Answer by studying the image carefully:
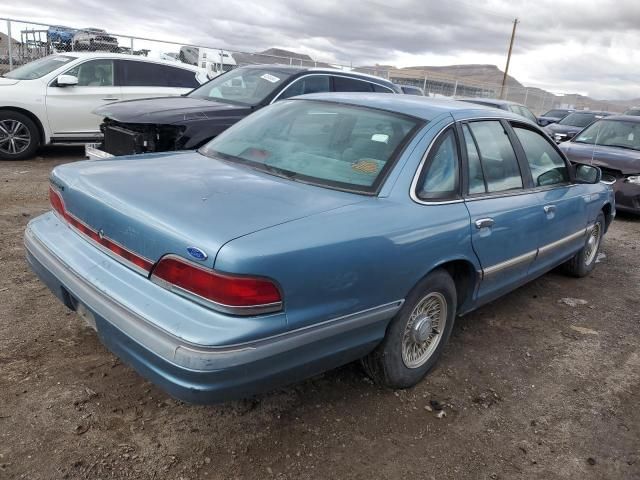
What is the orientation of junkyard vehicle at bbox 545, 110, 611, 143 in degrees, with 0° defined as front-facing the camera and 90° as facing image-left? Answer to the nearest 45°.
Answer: approximately 45°

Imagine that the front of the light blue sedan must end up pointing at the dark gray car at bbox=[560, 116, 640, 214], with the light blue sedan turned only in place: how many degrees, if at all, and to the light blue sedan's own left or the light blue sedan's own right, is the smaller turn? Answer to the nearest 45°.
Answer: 0° — it already faces it

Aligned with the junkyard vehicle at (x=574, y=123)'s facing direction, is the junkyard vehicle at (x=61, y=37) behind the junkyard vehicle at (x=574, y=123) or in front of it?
in front

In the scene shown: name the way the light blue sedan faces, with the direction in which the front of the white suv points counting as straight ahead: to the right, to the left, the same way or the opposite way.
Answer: the opposite way

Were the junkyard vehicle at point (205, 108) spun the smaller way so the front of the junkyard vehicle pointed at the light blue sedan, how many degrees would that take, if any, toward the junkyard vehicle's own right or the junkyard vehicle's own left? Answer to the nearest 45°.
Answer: approximately 45° to the junkyard vehicle's own left

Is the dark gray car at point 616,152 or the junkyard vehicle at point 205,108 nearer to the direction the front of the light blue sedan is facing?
the dark gray car

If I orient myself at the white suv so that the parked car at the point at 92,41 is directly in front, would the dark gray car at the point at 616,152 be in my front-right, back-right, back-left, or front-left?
back-right

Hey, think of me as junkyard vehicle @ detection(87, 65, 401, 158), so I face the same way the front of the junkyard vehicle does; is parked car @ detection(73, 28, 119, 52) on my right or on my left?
on my right

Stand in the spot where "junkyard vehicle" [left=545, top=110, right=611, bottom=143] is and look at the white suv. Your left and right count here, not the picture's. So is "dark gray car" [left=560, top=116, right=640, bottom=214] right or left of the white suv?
left

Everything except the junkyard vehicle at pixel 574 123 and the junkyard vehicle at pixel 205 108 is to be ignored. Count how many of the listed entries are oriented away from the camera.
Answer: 0

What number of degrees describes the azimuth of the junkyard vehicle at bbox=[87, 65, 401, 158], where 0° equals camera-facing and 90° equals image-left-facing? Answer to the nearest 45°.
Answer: approximately 45°

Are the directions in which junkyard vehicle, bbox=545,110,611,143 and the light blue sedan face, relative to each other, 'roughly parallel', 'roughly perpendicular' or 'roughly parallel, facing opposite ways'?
roughly parallel, facing opposite ways

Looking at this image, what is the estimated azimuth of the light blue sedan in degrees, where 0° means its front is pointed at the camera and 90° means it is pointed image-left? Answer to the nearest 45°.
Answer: approximately 225°

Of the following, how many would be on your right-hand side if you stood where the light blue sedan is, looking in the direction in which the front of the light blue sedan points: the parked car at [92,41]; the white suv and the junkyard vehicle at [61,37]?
0

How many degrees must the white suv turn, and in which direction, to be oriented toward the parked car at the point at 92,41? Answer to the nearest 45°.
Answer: approximately 135° to its right

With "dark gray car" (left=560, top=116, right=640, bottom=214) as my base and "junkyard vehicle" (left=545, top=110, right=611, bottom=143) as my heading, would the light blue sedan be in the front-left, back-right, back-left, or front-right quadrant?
back-left

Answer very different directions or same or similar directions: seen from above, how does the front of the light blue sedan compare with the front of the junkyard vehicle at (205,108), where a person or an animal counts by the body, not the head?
very different directions

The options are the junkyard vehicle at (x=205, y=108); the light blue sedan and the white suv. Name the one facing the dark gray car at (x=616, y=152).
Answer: the light blue sedan

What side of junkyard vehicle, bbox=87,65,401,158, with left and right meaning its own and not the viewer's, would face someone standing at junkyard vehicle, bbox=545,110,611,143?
back

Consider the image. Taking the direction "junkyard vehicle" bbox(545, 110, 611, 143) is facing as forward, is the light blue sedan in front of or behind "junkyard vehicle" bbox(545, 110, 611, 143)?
in front
